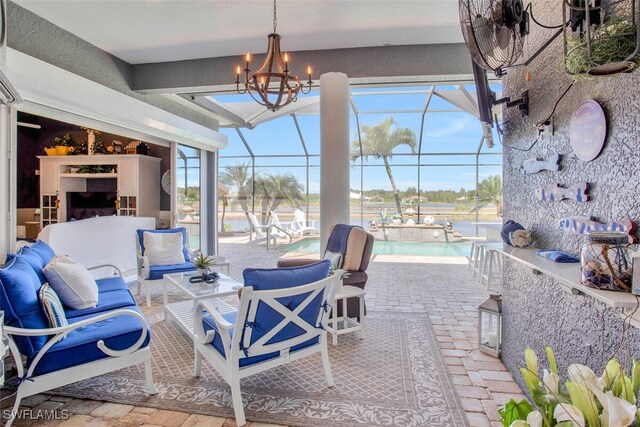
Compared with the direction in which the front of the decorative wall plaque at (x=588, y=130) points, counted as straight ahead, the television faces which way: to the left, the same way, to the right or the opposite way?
to the left

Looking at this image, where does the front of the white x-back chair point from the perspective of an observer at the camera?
facing away from the viewer and to the left of the viewer

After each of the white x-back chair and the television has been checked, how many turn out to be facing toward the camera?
1

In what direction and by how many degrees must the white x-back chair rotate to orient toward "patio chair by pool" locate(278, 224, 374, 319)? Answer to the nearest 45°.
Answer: approximately 90° to its right

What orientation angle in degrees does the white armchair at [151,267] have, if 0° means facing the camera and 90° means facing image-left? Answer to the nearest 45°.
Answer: approximately 315°

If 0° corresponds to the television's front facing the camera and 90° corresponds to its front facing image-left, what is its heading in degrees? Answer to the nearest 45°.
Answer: approximately 0°

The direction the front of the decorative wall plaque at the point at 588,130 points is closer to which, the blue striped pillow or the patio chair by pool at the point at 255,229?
the blue striped pillow

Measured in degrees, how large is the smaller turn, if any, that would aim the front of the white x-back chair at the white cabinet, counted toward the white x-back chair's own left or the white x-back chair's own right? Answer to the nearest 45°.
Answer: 0° — it already faces it

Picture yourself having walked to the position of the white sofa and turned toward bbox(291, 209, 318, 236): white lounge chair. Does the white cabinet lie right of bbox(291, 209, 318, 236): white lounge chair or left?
left

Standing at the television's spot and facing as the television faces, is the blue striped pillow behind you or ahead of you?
ahead
